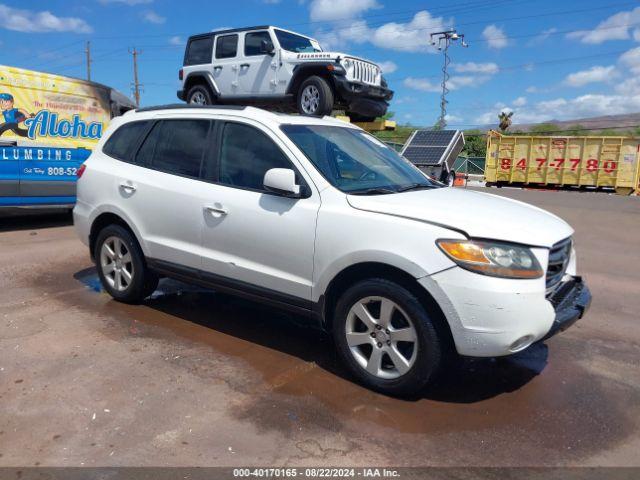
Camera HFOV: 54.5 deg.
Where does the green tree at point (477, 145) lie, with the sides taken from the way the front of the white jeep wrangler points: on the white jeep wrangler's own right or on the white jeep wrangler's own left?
on the white jeep wrangler's own left

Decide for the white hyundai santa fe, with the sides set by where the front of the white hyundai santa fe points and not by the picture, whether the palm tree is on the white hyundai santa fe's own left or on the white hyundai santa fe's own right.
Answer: on the white hyundai santa fe's own left

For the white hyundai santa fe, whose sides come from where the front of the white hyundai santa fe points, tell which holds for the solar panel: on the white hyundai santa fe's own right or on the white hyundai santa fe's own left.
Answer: on the white hyundai santa fe's own left

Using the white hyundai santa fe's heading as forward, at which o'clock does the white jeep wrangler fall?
The white jeep wrangler is roughly at 7 o'clock from the white hyundai santa fe.

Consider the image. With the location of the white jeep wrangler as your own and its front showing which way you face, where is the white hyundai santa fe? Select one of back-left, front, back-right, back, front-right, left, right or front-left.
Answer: front-right

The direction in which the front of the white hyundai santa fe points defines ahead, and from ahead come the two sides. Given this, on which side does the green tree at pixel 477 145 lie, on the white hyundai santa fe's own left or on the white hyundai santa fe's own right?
on the white hyundai santa fe's own left

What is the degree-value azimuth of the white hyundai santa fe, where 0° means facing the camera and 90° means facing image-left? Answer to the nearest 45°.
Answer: approximately 315°

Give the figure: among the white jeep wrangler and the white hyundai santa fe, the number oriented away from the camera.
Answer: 0

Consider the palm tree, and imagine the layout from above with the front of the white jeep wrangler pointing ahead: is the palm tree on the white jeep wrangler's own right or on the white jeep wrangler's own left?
on the white jeep wrangler's own left
